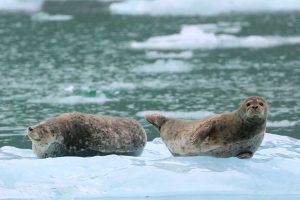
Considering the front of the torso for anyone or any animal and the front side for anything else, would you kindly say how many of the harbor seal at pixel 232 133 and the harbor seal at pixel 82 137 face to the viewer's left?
1

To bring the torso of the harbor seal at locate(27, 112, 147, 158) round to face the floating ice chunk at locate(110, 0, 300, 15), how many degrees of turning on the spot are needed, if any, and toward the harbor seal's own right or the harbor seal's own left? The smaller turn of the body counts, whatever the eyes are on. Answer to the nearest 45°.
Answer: approximately 90° to the harbor seal's own right

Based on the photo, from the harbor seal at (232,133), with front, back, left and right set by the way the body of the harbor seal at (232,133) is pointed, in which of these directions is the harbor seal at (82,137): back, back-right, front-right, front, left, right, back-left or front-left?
back

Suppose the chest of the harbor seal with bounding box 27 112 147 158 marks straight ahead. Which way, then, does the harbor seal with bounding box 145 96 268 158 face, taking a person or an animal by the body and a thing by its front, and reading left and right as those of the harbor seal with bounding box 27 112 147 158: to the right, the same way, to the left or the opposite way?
the opposite way

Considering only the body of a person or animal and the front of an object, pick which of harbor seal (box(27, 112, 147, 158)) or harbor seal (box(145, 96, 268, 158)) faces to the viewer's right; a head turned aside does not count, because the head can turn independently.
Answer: harbor seal (box(145, 96, 268, 158))

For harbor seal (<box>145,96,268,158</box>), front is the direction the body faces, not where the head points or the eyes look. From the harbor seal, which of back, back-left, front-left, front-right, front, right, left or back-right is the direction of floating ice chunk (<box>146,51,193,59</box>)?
left

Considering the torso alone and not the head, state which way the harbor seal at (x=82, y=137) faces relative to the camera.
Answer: to the viewer's left

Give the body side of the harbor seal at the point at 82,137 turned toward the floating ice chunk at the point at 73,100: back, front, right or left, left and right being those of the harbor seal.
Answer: right

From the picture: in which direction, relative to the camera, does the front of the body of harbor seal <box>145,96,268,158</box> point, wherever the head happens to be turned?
to the viewer's right

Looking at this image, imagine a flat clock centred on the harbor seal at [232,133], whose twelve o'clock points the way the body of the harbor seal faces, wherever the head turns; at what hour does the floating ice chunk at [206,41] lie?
The floating ice chunk is roughly at 9 o'clock from the harbor seal.

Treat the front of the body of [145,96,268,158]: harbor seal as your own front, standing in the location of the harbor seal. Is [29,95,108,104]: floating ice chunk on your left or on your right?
on your left

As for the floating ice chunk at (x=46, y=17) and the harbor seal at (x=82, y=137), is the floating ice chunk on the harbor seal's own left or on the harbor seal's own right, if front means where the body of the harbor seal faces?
on the harbor seal's own right
